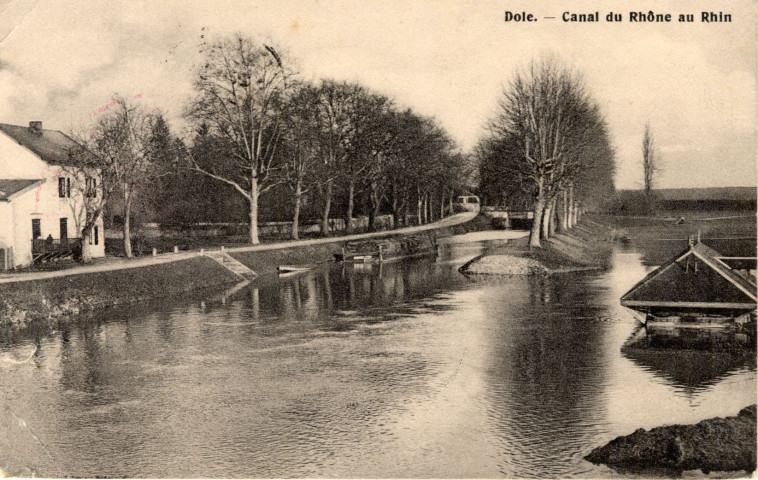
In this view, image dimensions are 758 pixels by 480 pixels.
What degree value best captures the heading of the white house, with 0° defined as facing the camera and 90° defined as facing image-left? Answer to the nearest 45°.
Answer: approximately 315°

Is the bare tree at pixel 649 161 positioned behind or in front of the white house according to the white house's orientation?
in front

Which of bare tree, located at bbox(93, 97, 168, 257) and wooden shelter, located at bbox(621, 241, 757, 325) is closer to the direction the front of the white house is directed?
the wooden shelter

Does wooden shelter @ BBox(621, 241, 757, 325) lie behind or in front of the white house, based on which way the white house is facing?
in front
